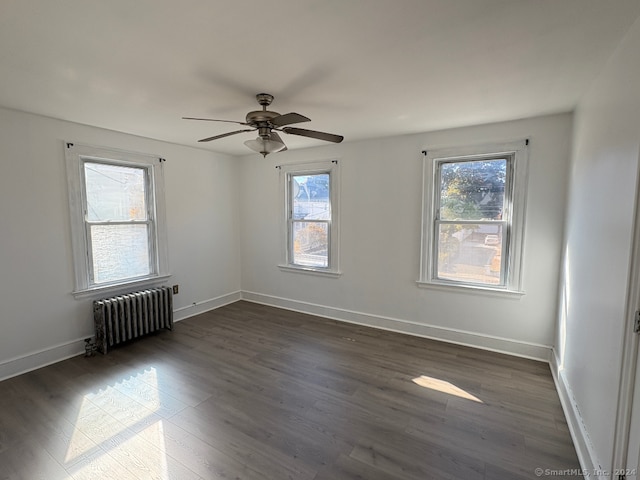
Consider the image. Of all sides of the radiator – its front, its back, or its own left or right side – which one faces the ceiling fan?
front

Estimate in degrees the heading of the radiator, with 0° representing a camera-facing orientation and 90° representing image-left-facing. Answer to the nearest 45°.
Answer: approximately 315°

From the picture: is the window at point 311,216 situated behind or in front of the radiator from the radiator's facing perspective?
in front
